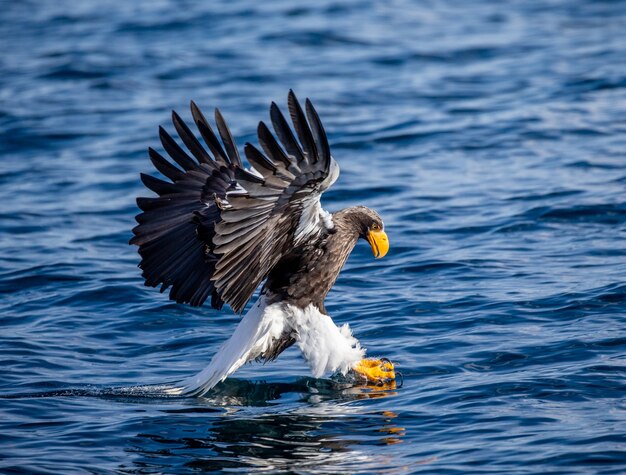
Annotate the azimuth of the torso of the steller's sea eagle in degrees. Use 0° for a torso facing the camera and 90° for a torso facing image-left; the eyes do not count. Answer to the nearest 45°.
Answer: approximately 270°
